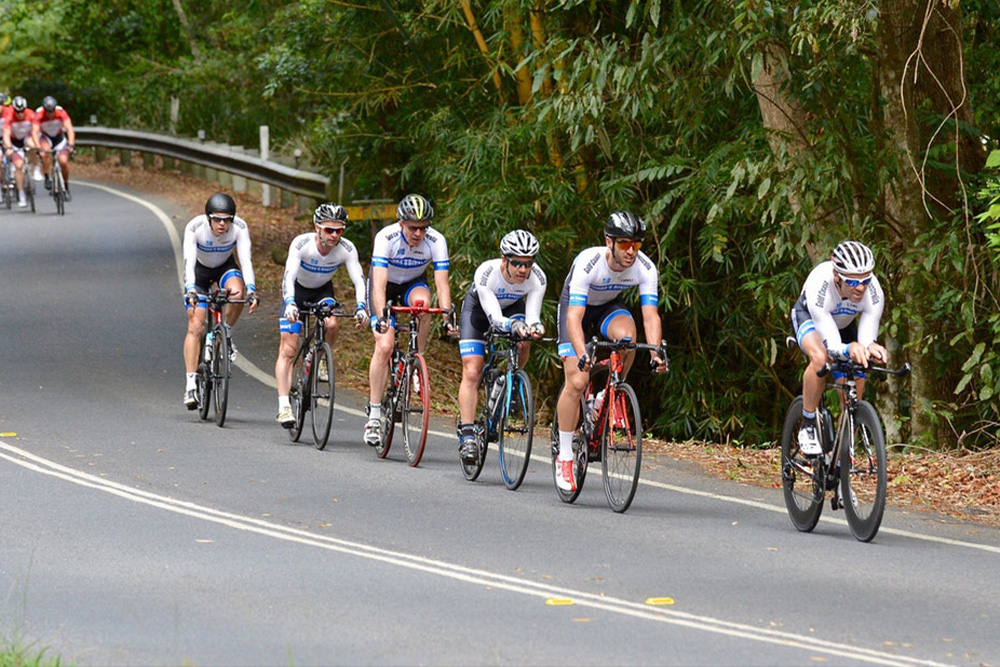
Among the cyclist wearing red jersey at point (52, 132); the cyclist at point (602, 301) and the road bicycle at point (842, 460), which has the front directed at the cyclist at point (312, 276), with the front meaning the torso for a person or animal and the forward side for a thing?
the cyclist wearing red jersey

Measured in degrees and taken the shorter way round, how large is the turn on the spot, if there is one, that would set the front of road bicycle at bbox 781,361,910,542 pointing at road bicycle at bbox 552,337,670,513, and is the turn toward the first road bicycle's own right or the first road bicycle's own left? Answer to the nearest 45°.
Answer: approximately 135° to the first road bicycle's own right

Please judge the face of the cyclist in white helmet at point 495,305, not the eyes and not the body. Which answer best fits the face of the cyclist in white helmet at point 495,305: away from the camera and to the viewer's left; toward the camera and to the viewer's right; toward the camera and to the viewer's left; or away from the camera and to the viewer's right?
toward the camera and to the viewer's right

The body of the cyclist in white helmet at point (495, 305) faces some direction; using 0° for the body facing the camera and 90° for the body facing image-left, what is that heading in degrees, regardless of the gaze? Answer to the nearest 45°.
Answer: approximately 315°

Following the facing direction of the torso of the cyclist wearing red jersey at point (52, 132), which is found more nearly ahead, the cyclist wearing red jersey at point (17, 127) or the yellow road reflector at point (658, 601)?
the yellow road reflector

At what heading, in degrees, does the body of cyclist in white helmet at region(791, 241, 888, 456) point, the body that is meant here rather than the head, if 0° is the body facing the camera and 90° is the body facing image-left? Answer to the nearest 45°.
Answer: approximately 315°

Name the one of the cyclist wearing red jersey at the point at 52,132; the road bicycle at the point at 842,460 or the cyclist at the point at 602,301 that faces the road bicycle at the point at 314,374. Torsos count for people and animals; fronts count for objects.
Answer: the cyclist wearing red jersey

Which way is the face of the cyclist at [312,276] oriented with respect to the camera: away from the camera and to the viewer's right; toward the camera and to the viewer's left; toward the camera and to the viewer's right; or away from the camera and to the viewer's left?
toward the camera and to the viewer's right

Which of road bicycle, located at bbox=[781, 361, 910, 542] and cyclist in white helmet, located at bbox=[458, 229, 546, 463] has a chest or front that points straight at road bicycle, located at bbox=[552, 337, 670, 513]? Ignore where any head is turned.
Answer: the cyclist in white helmet

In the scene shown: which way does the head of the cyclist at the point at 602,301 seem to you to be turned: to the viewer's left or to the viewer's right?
to the viewer's right
